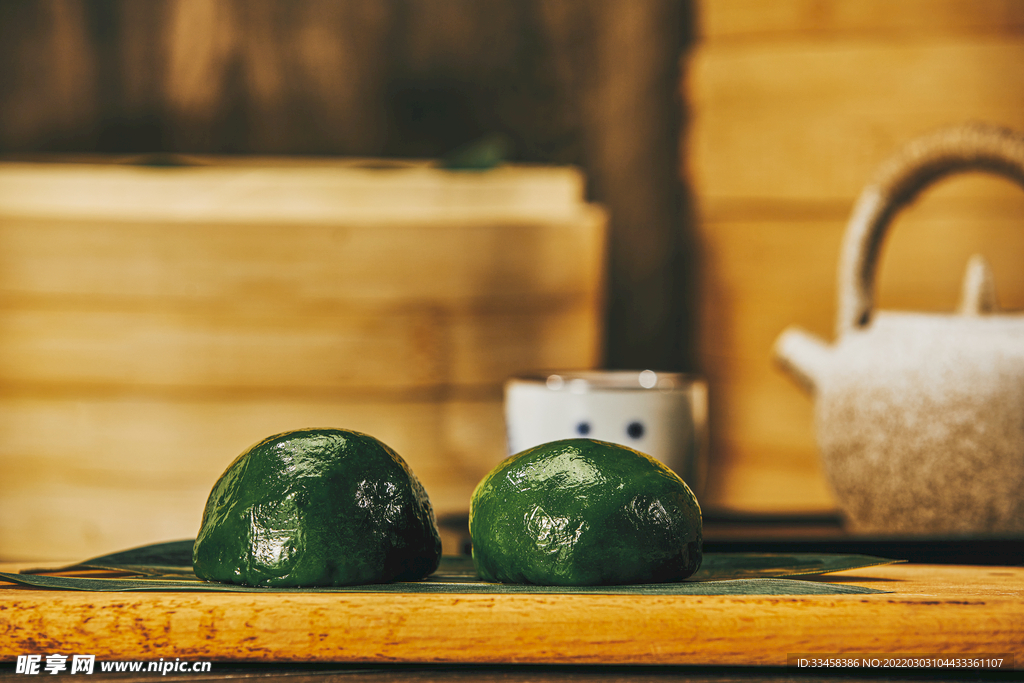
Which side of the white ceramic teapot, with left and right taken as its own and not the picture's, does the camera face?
left
